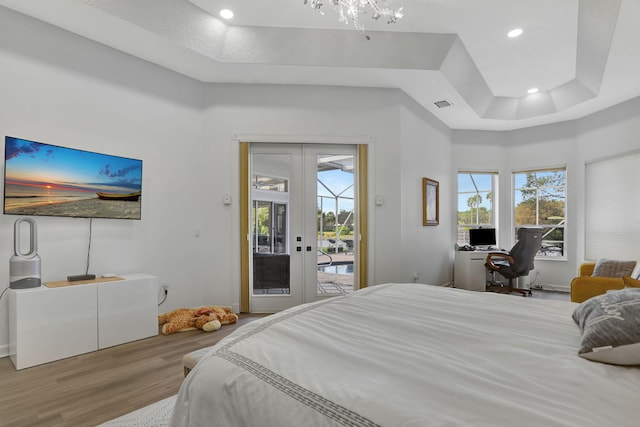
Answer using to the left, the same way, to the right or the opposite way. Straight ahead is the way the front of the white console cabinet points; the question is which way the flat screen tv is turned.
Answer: the same way

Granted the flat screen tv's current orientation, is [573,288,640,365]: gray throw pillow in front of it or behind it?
in front

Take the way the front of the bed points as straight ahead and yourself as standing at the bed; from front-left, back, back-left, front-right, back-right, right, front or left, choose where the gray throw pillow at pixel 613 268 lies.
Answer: right

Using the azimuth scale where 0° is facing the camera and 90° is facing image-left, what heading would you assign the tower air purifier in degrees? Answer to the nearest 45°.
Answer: approximately 315°

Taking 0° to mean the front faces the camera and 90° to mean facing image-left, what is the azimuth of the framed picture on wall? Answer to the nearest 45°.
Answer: approximately 315°

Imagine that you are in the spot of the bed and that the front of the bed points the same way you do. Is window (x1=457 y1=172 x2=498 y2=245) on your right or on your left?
on your right

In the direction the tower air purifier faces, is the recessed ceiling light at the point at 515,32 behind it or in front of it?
in front

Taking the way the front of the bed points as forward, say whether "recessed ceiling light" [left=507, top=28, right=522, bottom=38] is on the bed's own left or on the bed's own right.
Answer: on the bed's own right

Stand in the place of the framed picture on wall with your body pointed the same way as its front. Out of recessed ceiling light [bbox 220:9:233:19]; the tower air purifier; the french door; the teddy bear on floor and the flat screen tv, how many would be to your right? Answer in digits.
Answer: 5

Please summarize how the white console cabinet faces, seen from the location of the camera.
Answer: facing the viewer and to the right of the viewer

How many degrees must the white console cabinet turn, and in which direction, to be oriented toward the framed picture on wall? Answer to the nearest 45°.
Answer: approximately 45° to its left

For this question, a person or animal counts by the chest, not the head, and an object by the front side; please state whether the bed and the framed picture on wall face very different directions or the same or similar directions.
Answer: very different directions

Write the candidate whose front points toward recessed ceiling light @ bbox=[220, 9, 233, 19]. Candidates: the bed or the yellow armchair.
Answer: the bed
